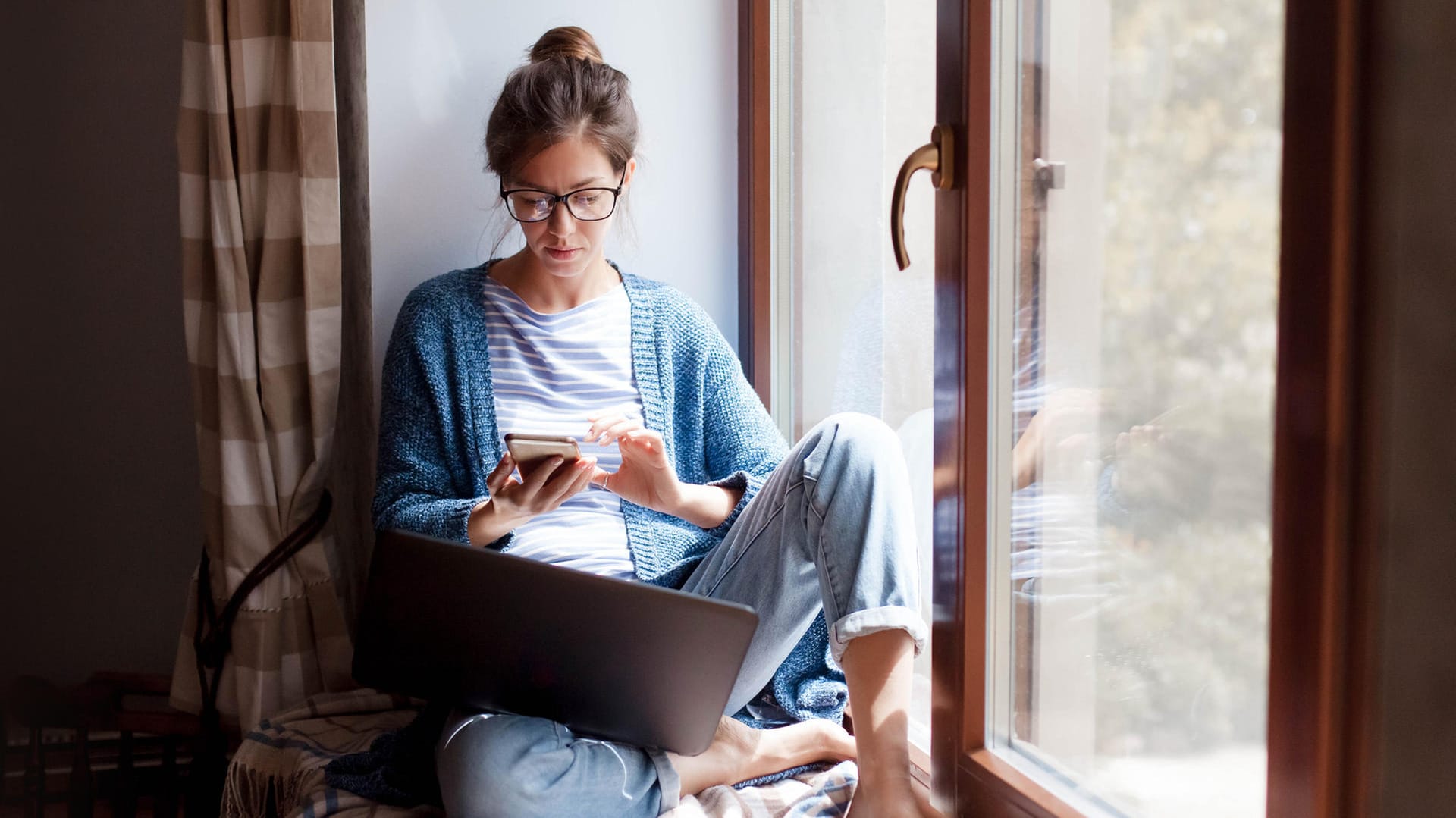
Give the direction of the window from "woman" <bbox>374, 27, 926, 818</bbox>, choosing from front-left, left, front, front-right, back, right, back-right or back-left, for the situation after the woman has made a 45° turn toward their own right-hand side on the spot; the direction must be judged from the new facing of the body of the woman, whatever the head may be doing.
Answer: left

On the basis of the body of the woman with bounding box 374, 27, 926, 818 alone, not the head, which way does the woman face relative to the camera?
toward the camera
